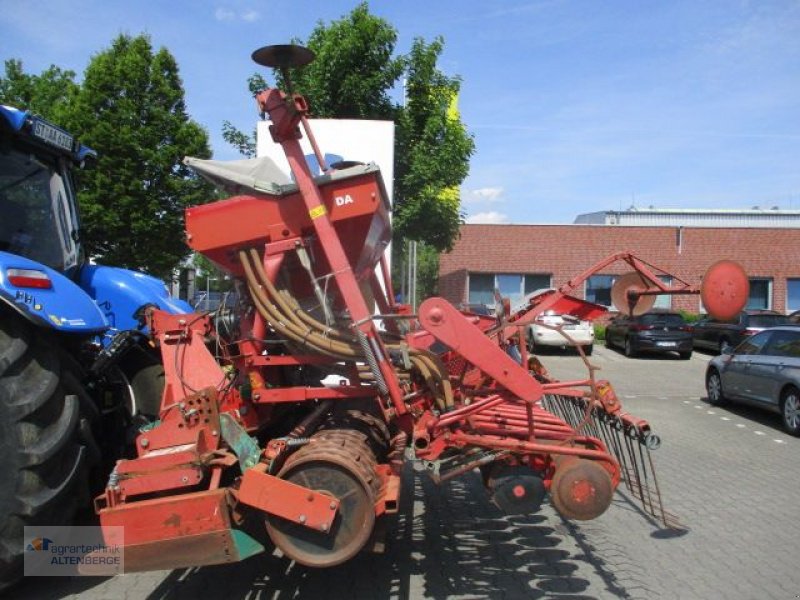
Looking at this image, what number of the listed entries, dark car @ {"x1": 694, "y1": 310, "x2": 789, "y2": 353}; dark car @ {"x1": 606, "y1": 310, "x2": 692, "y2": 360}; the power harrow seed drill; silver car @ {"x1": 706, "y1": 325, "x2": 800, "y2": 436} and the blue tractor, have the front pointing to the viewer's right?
0

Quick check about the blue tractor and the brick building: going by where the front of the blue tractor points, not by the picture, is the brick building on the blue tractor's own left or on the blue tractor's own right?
on the blue tractor's own right

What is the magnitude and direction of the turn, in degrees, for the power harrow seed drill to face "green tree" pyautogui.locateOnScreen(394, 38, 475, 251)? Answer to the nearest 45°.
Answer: approximately 90° to its right

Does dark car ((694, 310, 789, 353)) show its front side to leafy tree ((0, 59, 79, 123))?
no

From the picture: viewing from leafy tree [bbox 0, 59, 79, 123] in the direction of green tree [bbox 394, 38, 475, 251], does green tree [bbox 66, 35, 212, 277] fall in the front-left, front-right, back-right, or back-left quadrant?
front-right

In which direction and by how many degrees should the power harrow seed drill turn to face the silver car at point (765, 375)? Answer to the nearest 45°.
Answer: approximately 135° to its right

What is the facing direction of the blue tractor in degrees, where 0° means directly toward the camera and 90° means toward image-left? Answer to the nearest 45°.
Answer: approximately 135°

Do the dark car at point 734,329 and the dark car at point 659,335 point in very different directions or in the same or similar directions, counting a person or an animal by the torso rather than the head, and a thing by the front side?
same or similar directions

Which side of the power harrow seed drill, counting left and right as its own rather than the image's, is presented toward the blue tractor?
front
